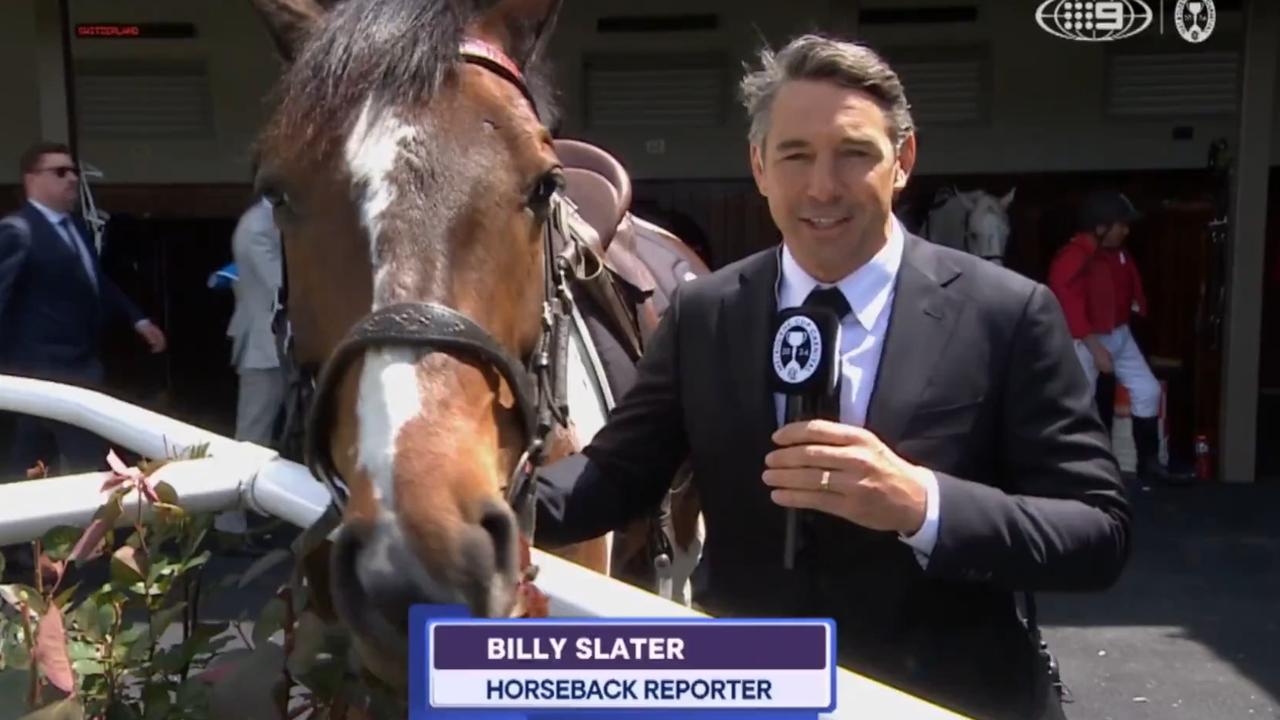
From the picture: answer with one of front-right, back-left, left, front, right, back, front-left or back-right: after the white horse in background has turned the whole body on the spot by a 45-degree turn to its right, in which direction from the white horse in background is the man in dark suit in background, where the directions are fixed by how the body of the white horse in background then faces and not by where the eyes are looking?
front-right

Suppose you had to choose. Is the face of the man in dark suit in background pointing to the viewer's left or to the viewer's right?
to the viewer's right

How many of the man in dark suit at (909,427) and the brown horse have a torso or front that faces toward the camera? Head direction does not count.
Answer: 2

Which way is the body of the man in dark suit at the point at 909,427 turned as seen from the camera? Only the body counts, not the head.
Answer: toward the camera

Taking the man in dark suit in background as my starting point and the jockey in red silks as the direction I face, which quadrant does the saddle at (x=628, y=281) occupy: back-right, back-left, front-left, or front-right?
front-right

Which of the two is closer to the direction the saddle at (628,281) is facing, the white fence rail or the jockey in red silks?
the white fence rail

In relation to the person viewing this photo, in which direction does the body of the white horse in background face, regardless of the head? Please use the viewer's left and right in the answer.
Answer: facing the viewer and to the right of the viewer

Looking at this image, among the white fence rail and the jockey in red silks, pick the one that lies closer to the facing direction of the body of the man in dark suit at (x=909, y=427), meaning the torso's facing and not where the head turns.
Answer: the white fence rail

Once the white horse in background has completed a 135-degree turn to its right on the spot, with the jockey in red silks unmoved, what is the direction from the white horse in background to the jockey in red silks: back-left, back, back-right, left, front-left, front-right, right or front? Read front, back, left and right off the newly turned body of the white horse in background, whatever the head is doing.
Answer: back-left

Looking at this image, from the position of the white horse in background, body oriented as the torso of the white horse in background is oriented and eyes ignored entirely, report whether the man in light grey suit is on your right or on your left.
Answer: on your right

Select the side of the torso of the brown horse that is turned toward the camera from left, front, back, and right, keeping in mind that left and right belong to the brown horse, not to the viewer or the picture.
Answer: front

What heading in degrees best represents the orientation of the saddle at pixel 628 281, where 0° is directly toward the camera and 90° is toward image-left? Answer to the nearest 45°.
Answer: approximately 45°

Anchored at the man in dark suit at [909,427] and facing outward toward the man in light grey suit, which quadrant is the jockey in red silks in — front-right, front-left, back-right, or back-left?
front-right

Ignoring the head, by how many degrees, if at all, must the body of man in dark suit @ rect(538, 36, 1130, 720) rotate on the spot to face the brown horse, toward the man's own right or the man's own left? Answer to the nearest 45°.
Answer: approximately 90° to the man's own right
